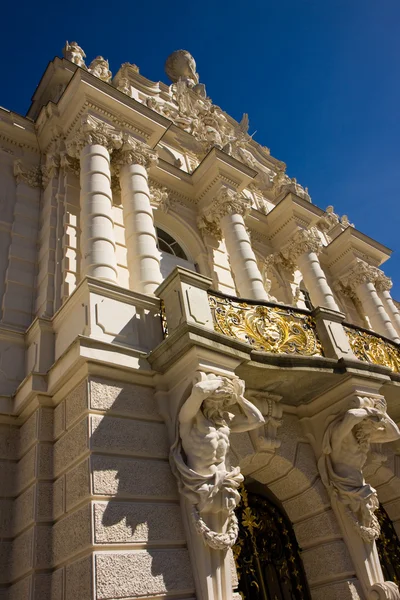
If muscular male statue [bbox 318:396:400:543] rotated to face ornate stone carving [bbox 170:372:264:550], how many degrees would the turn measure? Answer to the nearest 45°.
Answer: approximately 90° to its right

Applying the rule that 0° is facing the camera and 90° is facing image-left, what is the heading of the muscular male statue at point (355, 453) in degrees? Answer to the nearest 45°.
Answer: approximately 315°

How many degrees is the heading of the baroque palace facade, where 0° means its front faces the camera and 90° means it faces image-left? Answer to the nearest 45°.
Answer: approximately 315°
